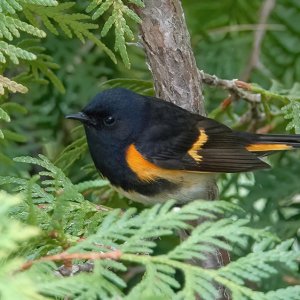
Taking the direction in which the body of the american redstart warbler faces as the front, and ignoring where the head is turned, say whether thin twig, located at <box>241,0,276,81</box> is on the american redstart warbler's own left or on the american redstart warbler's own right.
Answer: on the american redstart warbler's own right

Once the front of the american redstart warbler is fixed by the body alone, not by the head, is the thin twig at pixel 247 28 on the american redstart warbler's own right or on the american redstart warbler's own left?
on the american redstart warbler's own right

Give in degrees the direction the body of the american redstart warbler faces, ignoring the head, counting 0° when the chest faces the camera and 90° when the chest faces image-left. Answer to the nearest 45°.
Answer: approximately 90°
